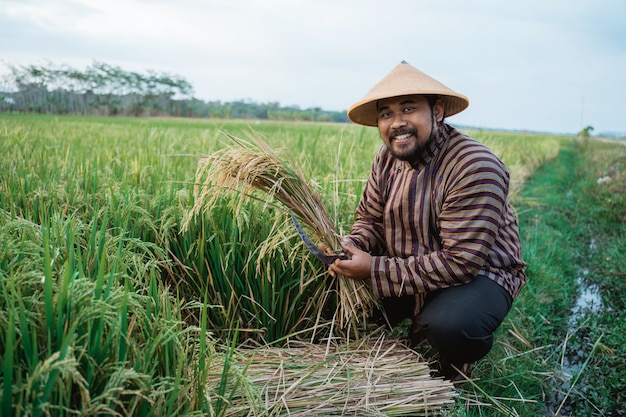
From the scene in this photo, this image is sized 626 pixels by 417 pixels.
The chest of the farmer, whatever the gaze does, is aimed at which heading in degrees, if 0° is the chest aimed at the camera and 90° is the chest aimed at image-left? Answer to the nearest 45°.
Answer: approximately 45°
